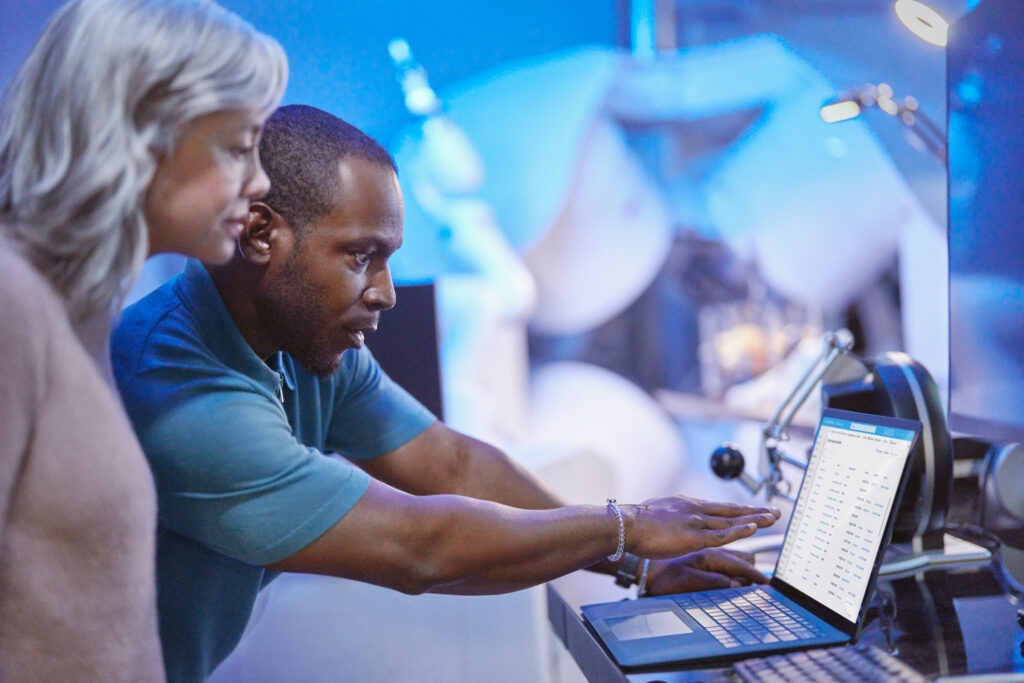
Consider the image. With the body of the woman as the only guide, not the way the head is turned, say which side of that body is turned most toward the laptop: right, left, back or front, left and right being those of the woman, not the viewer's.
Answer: front

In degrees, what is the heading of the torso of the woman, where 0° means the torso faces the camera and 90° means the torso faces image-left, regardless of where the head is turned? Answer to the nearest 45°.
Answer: approximately 270°

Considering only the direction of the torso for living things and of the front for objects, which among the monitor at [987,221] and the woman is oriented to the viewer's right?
the woman

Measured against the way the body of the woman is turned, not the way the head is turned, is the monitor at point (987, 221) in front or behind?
in front

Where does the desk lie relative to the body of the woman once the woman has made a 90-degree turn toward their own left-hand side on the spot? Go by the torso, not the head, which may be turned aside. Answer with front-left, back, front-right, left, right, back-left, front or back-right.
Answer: right

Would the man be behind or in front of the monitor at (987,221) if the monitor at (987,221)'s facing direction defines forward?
in front

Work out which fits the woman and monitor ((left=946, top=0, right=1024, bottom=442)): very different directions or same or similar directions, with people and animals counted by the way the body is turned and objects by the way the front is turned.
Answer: very different directions

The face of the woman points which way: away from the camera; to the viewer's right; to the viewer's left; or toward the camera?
to the viewer's right

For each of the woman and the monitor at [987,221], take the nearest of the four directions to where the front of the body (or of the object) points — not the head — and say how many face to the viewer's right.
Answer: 1

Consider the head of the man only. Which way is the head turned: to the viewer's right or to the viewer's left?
to the viewer's right
